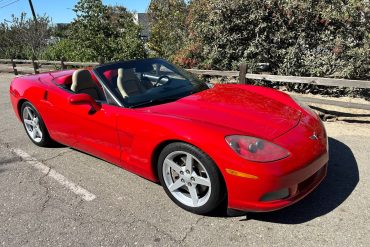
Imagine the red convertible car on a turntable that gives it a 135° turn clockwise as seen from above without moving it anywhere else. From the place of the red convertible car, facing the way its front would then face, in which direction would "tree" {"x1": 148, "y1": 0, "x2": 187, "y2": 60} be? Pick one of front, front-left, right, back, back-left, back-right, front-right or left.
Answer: right

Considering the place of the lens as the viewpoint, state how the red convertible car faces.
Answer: facing the viewer and to the right of the viewer

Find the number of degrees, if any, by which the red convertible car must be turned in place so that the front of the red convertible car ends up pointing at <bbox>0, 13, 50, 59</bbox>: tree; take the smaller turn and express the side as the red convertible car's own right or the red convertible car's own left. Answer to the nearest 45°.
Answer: approximately 180°

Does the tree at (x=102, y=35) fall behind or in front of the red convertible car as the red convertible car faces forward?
behind
